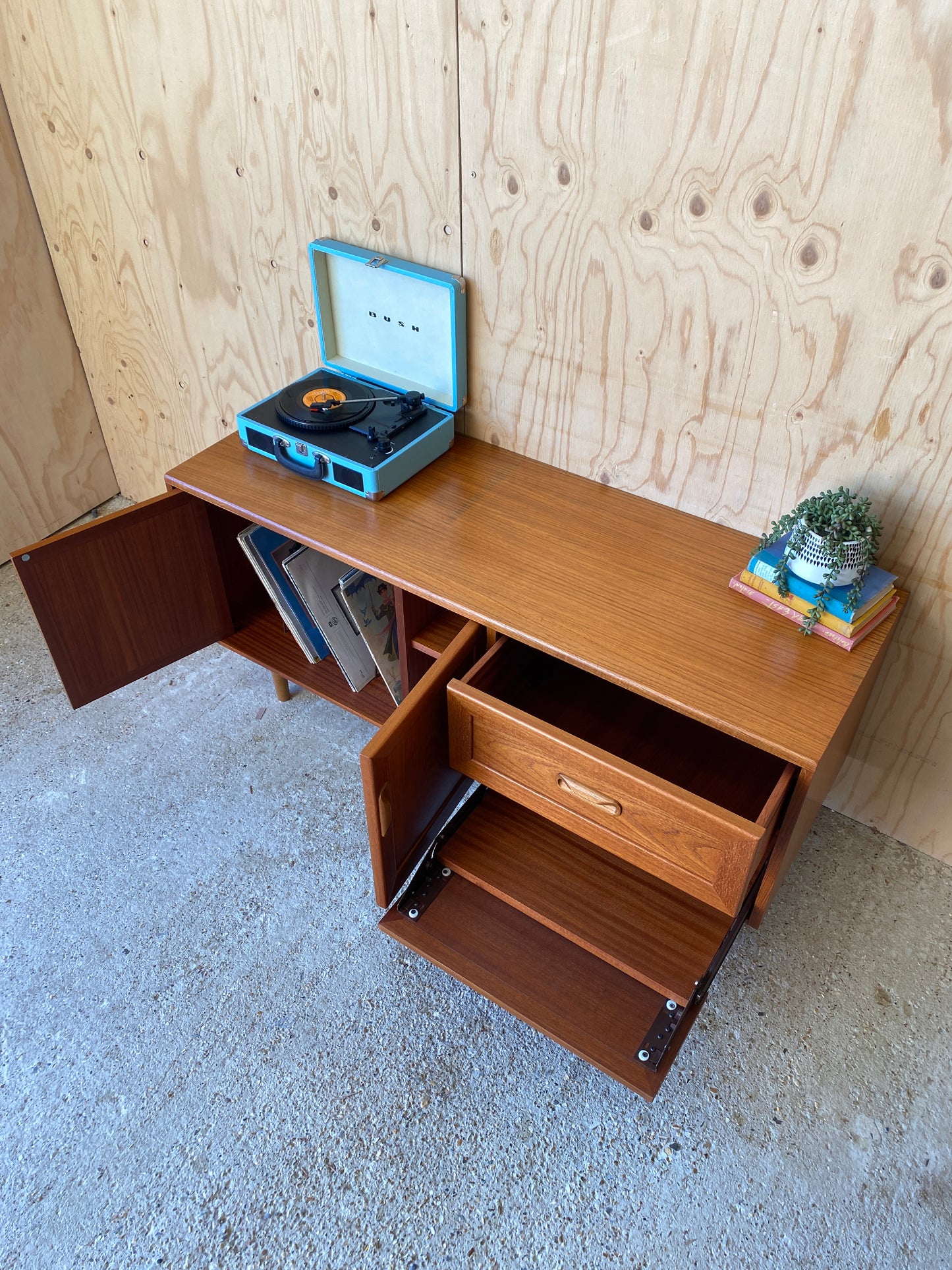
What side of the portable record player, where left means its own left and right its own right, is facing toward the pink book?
left

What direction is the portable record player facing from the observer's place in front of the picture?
facing the viewer and to the left of the viewer

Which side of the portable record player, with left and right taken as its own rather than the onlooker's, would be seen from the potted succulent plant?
left

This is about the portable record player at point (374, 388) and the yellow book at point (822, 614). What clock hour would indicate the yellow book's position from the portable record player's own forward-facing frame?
The yellow book is roughly at 9 o'clock from the portable record player.
